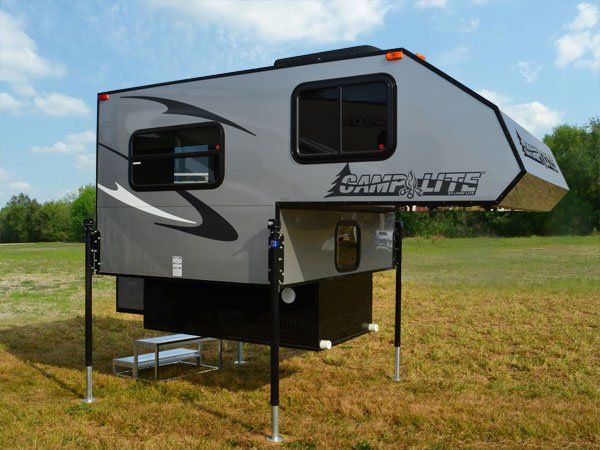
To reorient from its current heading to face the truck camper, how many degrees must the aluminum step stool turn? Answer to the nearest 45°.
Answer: approximately 180°

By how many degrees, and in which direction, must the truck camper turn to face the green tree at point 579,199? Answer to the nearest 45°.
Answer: approximately 90° to its left

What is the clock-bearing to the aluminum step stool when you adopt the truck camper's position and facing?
The aluminum step stool is roughly at 6 o'clock from the truck camper.

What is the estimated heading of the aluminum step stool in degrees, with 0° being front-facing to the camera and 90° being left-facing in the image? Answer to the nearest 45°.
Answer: approximately 135°

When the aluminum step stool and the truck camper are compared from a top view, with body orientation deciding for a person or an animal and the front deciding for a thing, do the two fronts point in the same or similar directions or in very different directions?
very different directions

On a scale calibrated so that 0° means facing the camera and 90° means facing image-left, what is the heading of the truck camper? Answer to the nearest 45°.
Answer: approximately 315°
